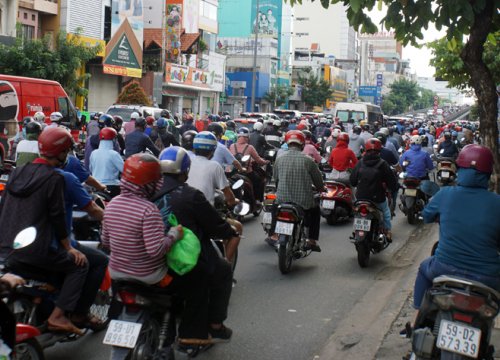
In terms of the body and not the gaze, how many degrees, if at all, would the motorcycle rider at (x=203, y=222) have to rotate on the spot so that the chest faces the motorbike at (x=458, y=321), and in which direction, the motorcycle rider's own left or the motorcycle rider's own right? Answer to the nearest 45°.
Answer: approximately 90° to the motorcycle rider's own right

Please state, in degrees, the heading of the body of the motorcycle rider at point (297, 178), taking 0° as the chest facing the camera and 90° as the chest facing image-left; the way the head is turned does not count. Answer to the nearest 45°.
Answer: approximately 180°

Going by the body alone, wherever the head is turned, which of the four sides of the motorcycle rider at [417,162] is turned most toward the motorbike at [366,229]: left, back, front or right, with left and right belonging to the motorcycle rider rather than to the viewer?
back

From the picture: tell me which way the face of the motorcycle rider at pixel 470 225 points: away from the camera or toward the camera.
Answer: away from the camera

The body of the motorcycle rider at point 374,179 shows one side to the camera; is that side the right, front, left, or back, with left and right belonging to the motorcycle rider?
back

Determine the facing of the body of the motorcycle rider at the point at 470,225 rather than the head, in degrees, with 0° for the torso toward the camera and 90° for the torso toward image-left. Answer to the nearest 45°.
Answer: approximately 180°

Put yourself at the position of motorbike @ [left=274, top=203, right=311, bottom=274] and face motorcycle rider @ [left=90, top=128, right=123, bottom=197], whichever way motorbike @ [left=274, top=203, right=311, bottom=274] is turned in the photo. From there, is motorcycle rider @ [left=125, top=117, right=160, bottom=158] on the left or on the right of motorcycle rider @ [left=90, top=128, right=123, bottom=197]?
right

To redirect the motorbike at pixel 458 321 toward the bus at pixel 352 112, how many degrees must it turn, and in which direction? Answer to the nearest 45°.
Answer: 0° — it already faces it

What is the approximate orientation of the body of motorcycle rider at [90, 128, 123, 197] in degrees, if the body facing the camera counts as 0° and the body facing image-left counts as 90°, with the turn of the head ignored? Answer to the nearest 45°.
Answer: approximately 180°

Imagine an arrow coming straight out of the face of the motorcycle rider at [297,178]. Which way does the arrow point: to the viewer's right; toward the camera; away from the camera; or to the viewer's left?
away from the camera
